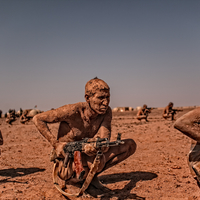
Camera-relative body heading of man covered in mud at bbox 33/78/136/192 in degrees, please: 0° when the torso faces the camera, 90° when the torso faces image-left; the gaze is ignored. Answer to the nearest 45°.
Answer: approximately 315°
